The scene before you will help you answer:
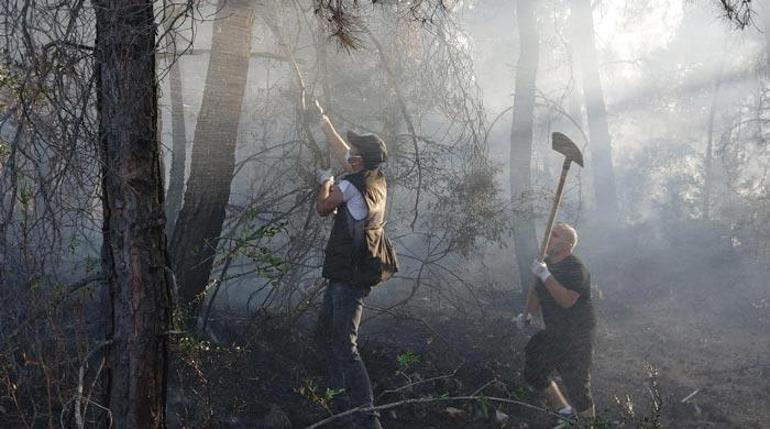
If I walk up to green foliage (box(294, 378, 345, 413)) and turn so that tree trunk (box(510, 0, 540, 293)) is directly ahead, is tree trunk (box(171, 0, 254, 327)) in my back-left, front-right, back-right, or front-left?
front-left

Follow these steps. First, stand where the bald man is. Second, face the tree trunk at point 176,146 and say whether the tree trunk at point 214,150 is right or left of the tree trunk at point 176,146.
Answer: left

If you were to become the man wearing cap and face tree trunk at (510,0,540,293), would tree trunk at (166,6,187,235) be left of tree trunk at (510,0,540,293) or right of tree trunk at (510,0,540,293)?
left

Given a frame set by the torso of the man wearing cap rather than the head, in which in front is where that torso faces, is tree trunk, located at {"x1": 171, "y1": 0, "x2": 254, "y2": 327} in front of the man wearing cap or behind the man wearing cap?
in front

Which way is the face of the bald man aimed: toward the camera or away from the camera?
toward the camera

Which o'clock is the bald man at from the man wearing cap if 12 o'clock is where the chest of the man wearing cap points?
The bald man is roughly at 5 o'clock from the man wearing cap.

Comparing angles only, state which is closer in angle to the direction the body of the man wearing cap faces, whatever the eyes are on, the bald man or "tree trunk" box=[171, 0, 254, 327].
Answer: the tree trunk

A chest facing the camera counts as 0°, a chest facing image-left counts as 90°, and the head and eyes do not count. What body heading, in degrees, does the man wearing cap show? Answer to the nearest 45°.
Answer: approximately 90°

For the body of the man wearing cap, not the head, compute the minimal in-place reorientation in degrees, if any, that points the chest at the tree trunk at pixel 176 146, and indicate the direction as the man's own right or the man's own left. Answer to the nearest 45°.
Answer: approximately 45° to the man's own right

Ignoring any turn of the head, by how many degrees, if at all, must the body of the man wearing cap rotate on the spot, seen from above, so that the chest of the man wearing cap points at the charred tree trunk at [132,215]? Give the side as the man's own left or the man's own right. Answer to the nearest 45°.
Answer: approximately 45° to the man's own left
